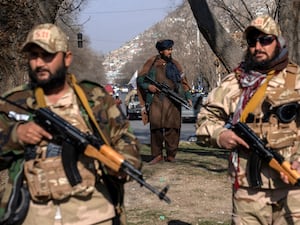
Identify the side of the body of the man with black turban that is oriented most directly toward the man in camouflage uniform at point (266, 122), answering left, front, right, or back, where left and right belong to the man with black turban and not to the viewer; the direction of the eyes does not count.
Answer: front

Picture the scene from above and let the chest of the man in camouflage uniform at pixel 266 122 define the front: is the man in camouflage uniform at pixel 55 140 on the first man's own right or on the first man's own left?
on the first man's own right

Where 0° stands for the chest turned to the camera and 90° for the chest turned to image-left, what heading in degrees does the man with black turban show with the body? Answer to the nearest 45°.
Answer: approximately 0°

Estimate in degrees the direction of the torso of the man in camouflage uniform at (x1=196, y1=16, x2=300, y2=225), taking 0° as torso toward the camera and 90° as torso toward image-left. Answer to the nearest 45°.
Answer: approximately 0°

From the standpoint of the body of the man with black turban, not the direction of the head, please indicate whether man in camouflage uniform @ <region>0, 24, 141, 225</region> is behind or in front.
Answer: in front

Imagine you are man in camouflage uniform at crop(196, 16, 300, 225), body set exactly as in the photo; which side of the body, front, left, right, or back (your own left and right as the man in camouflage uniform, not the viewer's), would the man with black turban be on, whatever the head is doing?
back

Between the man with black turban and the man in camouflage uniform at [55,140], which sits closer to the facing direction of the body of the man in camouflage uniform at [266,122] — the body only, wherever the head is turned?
the man in camouflage uniform

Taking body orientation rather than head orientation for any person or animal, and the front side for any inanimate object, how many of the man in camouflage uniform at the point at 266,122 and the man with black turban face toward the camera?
2
